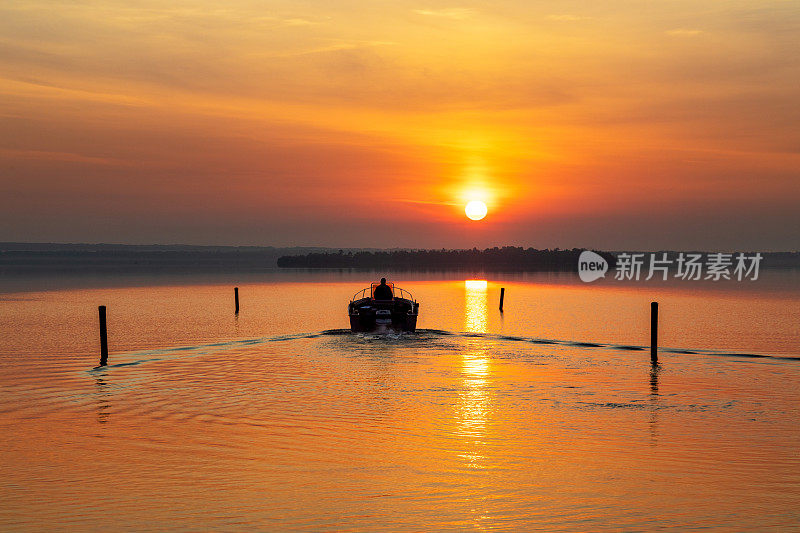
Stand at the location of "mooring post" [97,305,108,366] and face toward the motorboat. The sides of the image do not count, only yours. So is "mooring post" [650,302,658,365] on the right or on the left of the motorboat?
right

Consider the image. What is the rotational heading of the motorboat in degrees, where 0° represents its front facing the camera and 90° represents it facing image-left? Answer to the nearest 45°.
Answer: approximately 180°

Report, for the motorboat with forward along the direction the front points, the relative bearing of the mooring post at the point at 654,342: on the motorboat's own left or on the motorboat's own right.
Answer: on the motorboat's own right

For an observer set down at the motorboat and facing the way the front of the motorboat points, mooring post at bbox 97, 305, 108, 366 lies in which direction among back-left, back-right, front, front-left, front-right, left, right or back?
back-left
